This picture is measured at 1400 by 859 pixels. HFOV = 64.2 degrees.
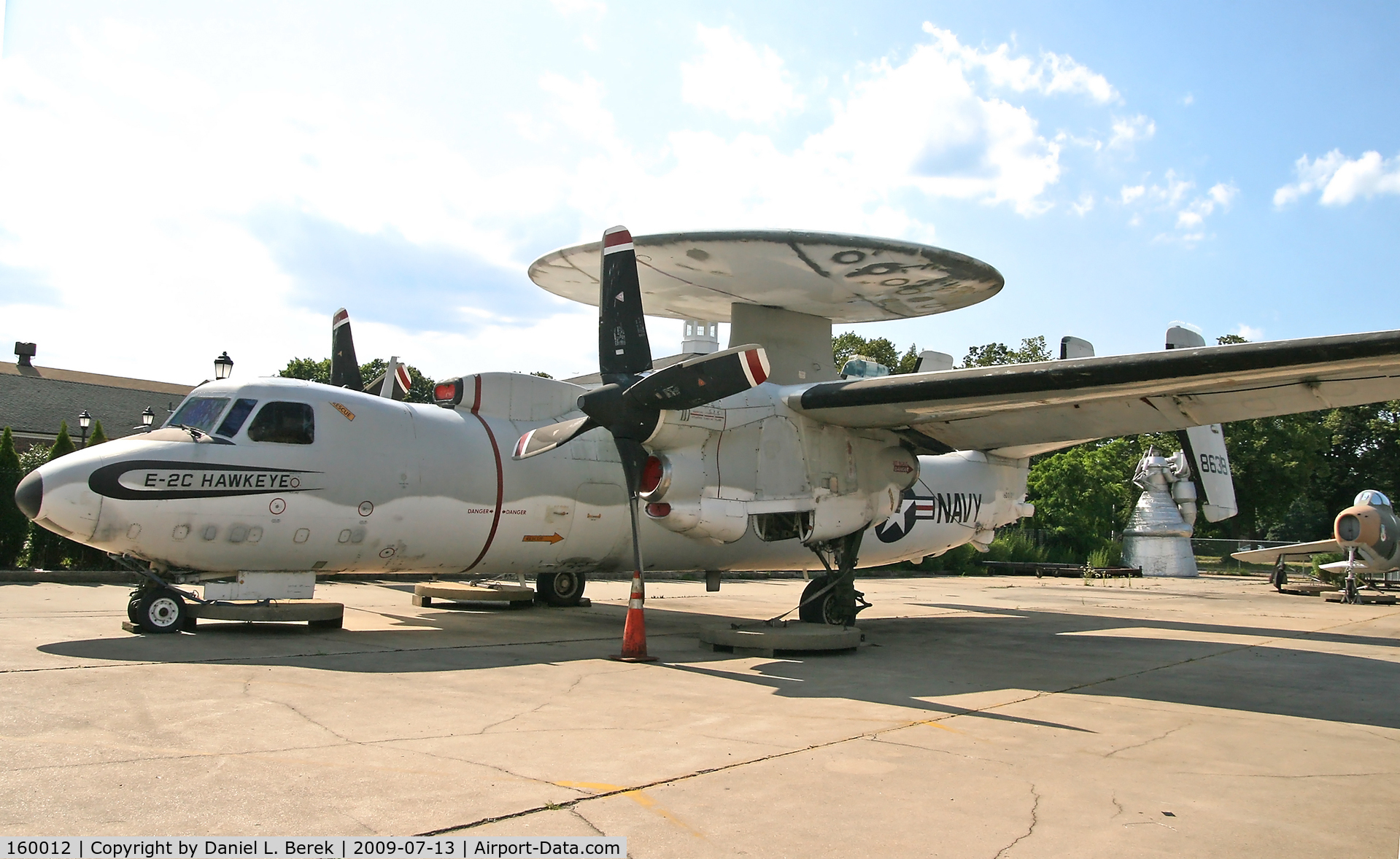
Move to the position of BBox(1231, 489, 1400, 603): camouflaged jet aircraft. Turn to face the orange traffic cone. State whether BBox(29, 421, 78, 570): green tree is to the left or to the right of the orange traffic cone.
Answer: right

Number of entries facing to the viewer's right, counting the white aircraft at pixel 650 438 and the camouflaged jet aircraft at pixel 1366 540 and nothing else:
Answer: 0

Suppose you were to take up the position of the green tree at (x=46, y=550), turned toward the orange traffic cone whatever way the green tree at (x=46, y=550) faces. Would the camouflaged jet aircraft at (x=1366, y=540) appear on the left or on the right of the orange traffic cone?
left

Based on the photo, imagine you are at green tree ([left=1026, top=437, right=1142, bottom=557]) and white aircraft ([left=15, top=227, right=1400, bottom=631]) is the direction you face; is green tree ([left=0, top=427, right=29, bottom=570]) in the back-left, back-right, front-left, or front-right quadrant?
front-right

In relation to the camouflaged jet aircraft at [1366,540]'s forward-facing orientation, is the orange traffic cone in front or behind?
in front

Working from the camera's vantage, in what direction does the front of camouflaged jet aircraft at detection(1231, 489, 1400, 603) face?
facing the viewer and to the left of the viewer

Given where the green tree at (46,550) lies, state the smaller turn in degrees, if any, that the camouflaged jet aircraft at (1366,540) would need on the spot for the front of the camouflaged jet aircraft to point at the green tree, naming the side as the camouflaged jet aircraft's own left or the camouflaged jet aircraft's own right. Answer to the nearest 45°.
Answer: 0° — it already faces it

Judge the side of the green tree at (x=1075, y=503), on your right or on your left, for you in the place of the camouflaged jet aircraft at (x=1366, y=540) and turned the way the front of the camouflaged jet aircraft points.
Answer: on your right
